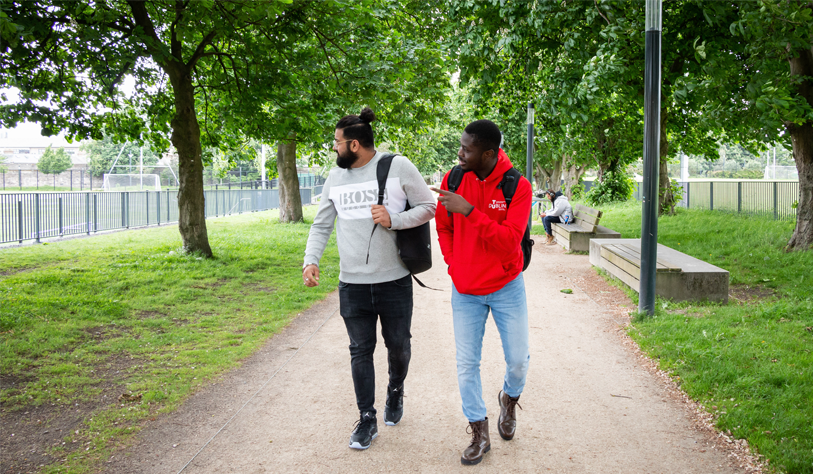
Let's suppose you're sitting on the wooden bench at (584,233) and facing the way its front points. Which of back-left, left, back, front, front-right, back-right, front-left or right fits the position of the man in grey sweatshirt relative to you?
front-left

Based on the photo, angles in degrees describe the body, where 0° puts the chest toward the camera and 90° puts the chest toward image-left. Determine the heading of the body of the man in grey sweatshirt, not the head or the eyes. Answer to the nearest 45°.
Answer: approximately 45°

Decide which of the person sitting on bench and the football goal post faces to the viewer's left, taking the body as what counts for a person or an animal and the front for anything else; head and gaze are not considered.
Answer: the person sitting on bench

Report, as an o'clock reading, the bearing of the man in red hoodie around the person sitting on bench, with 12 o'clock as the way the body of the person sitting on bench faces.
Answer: The man in red hoodie is roughly at 9 o'clock from the person sitting on bench.

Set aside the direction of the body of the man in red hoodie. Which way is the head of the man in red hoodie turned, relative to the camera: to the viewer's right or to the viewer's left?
to the viewer's left

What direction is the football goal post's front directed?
toward the camera

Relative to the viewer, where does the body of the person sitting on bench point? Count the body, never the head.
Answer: to the viewer's left

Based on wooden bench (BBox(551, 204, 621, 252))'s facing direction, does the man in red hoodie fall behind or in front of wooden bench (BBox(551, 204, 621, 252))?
in front

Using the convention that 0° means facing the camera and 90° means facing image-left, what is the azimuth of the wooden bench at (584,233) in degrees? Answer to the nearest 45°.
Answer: approximately 45°

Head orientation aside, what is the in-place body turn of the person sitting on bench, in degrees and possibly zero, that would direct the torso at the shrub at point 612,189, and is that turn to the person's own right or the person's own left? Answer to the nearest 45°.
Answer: approximately 90° to the person's own right
